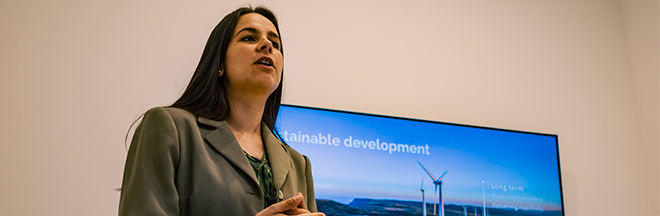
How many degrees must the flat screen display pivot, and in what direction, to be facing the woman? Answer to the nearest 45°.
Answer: approximately 45° to its right

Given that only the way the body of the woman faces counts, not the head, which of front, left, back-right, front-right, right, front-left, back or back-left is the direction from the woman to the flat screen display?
left

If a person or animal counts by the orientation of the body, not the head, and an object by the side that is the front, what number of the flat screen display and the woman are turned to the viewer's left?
0

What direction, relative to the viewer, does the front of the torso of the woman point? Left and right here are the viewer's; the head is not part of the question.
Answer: facing the viewer and to the right of the viewer

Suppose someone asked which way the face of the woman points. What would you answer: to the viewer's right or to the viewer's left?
to the viewer's right
